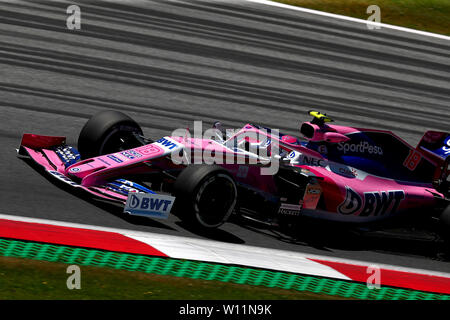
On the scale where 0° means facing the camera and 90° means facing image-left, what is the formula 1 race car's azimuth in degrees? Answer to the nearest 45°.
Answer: approximately 45°
